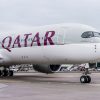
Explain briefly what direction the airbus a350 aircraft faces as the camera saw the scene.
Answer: facing the viewer and to the right of the viewer
